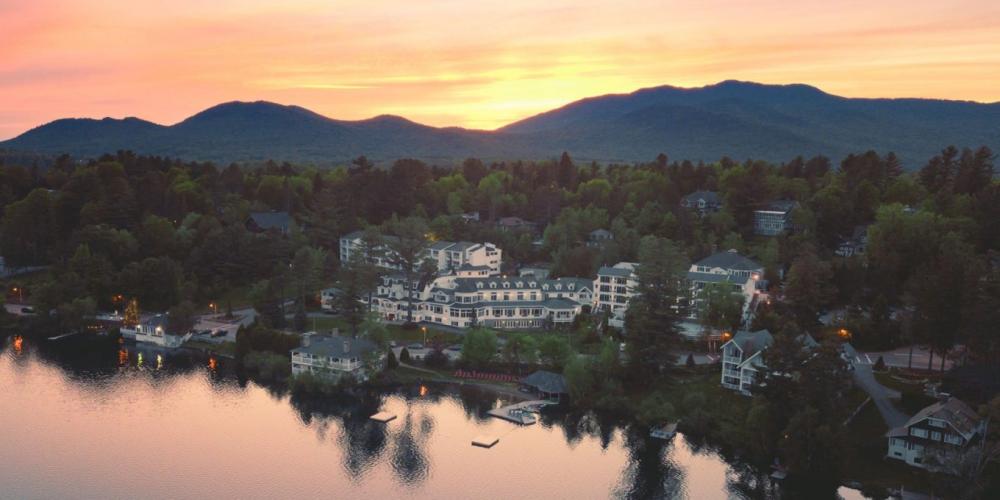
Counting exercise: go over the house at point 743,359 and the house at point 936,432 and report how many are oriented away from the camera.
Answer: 0

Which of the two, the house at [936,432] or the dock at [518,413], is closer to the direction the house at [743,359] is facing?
the dock

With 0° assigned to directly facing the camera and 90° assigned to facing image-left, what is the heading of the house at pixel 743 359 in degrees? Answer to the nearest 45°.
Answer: approximately 45°

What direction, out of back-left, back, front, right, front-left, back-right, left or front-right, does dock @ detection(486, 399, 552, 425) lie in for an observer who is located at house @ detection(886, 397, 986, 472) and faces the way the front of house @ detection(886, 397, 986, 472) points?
front-right

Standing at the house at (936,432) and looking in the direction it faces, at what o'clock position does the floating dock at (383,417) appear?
The floating dock is roughly at 1 o'clock from the house.

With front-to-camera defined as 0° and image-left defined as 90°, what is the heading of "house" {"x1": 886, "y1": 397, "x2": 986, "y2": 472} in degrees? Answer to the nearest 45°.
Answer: approximately 45°

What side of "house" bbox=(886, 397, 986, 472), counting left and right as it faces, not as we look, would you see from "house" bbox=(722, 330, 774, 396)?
right

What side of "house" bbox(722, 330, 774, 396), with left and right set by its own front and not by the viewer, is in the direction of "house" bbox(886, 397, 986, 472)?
left

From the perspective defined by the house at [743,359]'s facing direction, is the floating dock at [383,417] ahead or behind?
ahead

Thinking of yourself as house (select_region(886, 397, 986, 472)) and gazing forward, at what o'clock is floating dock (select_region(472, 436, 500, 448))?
The floating dock is roughly at 1 o'clock from the house.

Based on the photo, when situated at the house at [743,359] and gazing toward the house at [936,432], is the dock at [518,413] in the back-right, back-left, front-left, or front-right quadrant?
back-right
